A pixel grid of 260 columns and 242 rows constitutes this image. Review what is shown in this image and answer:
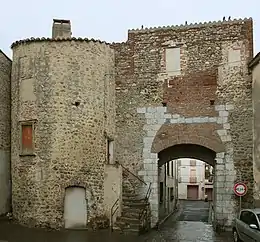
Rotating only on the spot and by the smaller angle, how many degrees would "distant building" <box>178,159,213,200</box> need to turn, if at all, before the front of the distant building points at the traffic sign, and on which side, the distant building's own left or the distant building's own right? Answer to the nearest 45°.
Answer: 0° — it already faces it

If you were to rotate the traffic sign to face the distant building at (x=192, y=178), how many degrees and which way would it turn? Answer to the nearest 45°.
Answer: approximately 180°

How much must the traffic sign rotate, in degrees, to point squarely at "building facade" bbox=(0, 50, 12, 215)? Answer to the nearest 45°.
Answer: approximately 90° to its right

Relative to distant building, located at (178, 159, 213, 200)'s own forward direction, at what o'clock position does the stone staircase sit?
The stone staircase is roughly at 12 o'clock from the distant building.

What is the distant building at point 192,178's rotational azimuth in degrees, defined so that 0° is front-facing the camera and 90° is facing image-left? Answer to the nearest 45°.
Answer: approximately 0°

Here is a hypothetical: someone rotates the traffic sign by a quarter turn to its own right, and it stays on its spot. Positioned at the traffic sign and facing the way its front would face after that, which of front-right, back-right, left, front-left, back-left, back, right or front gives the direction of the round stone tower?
front

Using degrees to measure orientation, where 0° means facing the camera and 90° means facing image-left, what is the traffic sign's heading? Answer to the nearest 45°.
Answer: approximately 0°

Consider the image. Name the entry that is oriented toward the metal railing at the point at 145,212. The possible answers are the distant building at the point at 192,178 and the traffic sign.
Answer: the distant building
